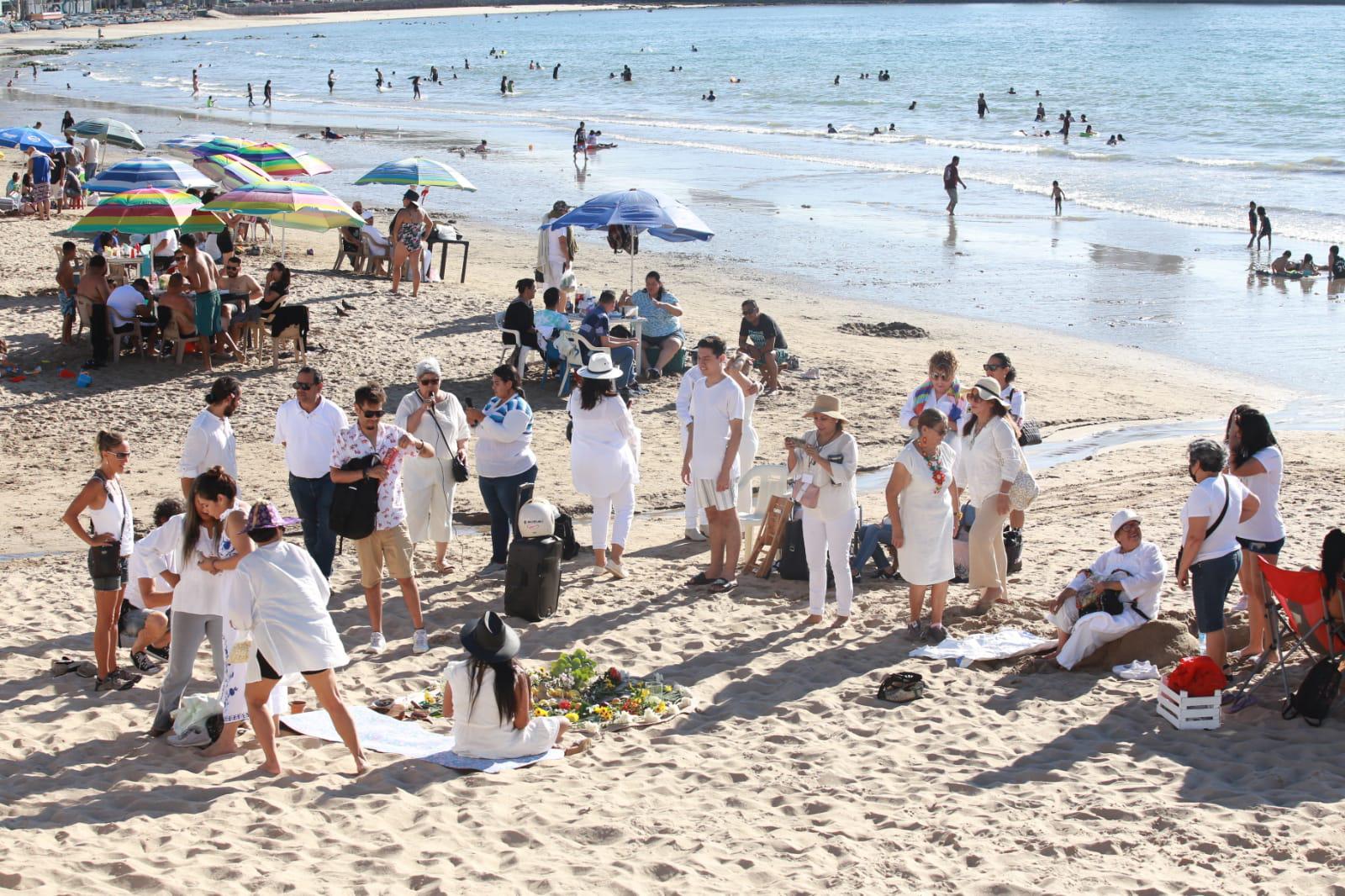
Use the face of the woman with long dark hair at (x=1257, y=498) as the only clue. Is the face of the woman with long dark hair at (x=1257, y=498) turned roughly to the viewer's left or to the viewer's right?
to the viewer's left

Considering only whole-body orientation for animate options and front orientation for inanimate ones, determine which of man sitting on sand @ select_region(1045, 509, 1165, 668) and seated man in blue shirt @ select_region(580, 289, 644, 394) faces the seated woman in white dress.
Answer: the man sitting on sand

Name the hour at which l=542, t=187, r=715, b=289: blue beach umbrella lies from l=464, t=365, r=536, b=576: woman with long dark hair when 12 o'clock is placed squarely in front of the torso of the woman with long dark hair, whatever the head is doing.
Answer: The blue beach umbrella is roughly at 5 o'clock from the woman with long dark hair.

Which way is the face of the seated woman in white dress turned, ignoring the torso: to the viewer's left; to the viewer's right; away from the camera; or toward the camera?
away from the camera

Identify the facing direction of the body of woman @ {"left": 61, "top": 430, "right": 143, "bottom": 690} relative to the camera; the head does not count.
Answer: to the viewer's right

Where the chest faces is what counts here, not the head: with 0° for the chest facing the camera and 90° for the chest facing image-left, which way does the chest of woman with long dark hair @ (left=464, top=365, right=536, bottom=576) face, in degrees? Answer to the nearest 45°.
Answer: approximately 45°
